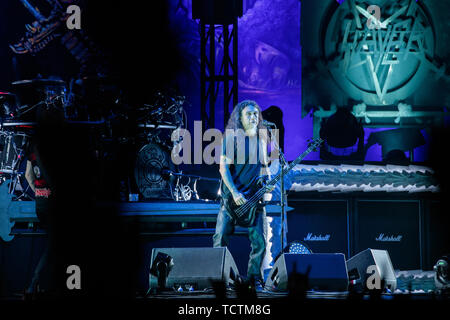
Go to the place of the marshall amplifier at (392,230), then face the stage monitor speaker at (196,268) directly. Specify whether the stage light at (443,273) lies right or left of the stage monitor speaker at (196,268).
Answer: left

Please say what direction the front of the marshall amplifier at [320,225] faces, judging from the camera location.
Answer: facing the viewer

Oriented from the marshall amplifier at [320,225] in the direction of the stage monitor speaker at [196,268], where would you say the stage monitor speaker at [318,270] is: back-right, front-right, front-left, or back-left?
front-left

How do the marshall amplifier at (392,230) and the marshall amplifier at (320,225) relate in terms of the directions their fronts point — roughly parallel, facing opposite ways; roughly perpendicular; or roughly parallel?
roughly parallel

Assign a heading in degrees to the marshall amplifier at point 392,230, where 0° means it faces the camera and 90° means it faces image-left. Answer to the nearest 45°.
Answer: approximately 0°

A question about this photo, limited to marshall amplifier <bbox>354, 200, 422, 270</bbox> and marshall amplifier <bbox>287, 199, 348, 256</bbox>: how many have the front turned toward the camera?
2

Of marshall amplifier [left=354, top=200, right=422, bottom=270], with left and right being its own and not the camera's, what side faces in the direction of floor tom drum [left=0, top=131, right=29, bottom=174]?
right

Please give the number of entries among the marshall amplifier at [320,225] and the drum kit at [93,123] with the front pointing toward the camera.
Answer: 2

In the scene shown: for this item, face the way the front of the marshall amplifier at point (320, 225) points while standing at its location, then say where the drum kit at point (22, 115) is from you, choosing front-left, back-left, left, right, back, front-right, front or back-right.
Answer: right

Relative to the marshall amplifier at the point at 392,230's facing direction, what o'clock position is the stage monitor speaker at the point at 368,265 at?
The stage monitor speaker is roughly at 12 o'clock from the marshall amplifier.

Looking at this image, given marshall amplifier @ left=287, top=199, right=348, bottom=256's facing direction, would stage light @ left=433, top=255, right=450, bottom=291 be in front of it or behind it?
in front

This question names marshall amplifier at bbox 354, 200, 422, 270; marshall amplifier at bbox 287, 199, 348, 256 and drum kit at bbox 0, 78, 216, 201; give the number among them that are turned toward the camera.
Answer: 3

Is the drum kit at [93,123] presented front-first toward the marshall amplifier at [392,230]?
no

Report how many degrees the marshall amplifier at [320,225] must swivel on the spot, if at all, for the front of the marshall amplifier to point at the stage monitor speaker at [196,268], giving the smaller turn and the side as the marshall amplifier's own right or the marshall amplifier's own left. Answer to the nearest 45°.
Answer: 0° — it already faces it

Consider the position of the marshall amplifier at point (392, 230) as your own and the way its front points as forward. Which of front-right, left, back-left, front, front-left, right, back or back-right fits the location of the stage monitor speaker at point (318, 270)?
front

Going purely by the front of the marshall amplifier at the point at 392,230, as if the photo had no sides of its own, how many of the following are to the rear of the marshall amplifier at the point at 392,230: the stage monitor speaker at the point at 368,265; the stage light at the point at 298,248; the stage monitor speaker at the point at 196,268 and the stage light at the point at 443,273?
0

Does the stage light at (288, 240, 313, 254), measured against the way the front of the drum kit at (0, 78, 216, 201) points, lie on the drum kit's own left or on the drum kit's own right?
on the drum kit's own left

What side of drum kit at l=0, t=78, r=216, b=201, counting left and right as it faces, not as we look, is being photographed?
front

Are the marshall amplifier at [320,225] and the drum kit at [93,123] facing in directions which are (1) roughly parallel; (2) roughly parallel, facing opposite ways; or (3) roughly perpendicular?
roughly parallel

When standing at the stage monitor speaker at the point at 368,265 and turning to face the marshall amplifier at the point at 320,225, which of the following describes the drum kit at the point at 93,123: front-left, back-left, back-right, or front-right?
front-left

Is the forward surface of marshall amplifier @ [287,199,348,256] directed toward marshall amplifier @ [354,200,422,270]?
no

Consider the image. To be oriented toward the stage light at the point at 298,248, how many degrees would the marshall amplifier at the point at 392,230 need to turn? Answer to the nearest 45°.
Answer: approximately 45° to its right
